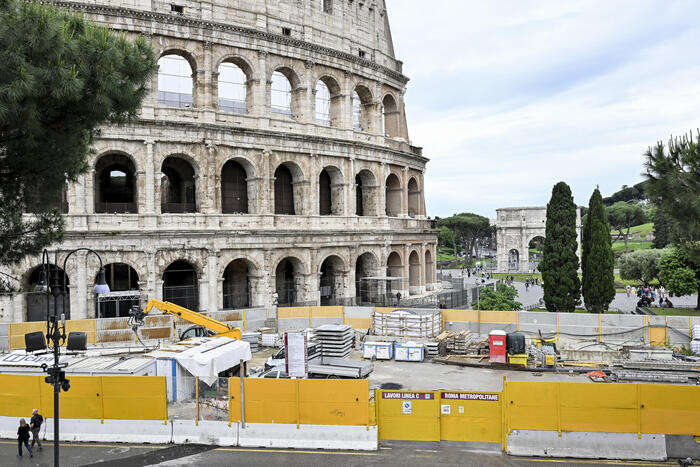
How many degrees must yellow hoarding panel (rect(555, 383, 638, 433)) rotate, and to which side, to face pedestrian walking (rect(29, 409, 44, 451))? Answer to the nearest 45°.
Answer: approximately 90° to its right

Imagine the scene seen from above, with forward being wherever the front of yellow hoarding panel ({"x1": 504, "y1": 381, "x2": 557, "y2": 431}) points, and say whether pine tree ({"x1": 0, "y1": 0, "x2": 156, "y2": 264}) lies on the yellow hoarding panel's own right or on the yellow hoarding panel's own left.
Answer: on the yellow hoarding panel's own right

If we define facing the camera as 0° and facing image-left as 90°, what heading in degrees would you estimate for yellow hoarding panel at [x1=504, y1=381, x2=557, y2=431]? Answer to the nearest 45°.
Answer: approximately 0°

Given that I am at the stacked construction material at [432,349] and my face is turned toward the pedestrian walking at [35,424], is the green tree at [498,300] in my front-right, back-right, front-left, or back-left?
back-right

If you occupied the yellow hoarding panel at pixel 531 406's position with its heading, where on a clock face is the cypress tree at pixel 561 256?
The cypress tree is roughly at 6 o'clock from the yellow hoarding panel.

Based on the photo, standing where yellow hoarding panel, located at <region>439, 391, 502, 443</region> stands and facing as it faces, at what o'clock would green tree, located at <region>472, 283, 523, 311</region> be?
The green tree is roughly at 6 o'clock from the yellow hoarding panel.

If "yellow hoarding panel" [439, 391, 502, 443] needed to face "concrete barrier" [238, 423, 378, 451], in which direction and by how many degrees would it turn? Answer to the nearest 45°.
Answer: approximately 90° to its right

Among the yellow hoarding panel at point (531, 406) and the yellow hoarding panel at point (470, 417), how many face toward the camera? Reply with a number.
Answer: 2

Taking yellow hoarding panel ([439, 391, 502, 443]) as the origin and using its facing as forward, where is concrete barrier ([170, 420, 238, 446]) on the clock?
The concrete barrier is roughly at 3 o'clock from the yellow hoarding panel.
